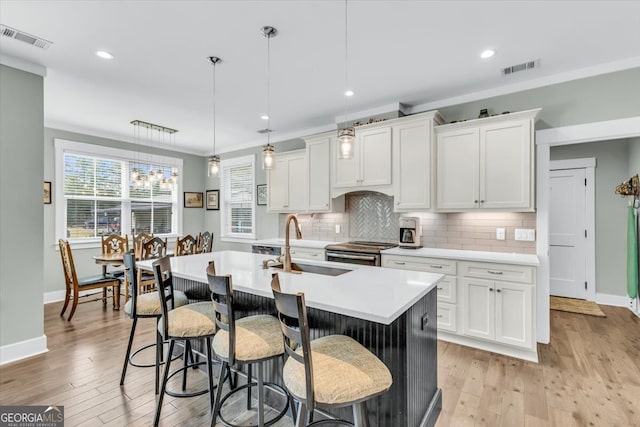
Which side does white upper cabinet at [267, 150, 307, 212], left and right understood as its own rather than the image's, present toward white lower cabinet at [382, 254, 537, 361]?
left

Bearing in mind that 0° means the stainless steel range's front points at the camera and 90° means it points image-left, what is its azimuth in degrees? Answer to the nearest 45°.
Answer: approximately 45°

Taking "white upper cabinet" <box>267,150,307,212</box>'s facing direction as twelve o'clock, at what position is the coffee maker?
The coffee maker is roughly at 9 o'clock from the white upper cabinet.

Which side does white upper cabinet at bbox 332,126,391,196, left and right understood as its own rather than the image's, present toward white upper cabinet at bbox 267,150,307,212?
right

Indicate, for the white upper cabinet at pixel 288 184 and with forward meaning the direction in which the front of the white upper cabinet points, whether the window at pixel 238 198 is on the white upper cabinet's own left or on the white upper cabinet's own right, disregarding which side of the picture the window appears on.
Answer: on the white upper cabinet's own right

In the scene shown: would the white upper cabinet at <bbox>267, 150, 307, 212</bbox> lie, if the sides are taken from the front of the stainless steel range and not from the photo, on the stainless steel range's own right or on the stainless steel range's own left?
on the stainless steel range's own right

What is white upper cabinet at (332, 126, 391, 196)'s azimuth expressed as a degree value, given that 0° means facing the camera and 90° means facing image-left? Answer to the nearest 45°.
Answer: approximately 45°

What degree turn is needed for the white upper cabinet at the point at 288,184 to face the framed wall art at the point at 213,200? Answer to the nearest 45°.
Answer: approximately 90° to its right

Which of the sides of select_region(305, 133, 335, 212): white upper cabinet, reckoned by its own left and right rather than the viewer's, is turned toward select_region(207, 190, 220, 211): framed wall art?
right

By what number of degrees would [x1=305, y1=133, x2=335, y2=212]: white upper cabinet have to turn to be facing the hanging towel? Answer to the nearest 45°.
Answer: approximately 135° to its left
